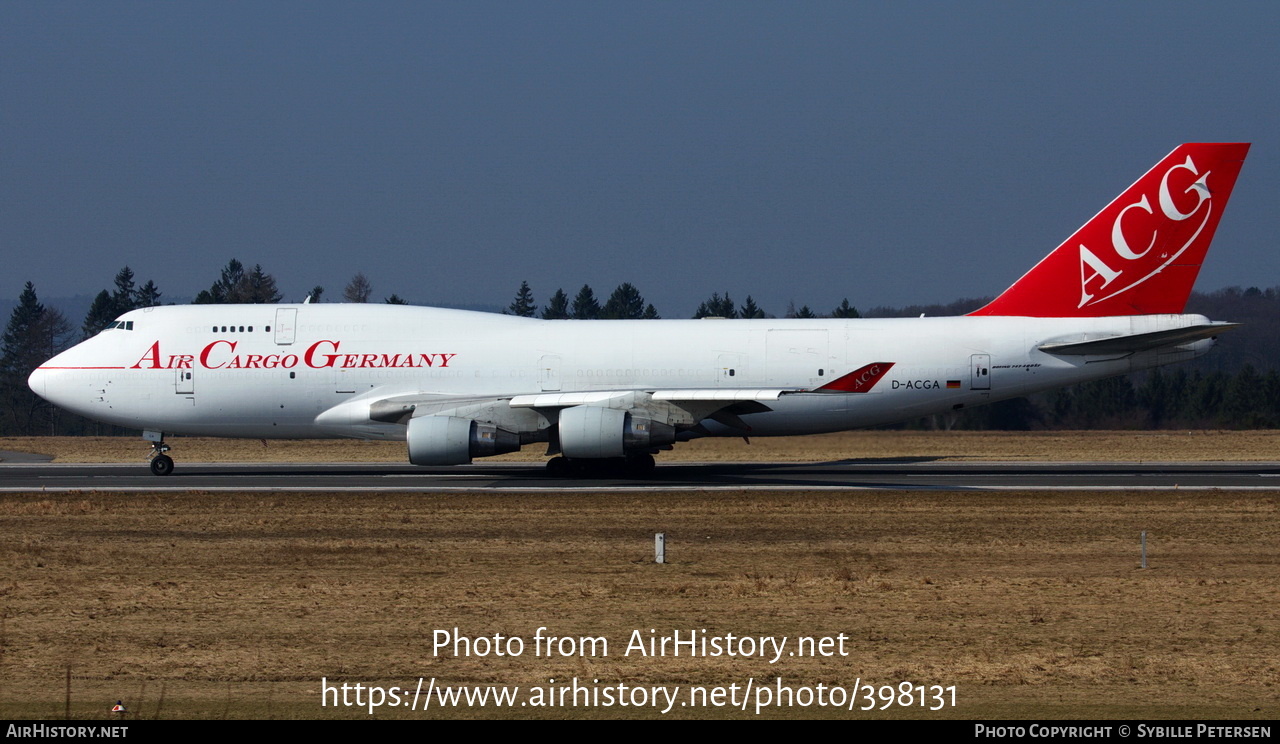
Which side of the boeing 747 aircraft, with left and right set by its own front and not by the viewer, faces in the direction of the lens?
left
